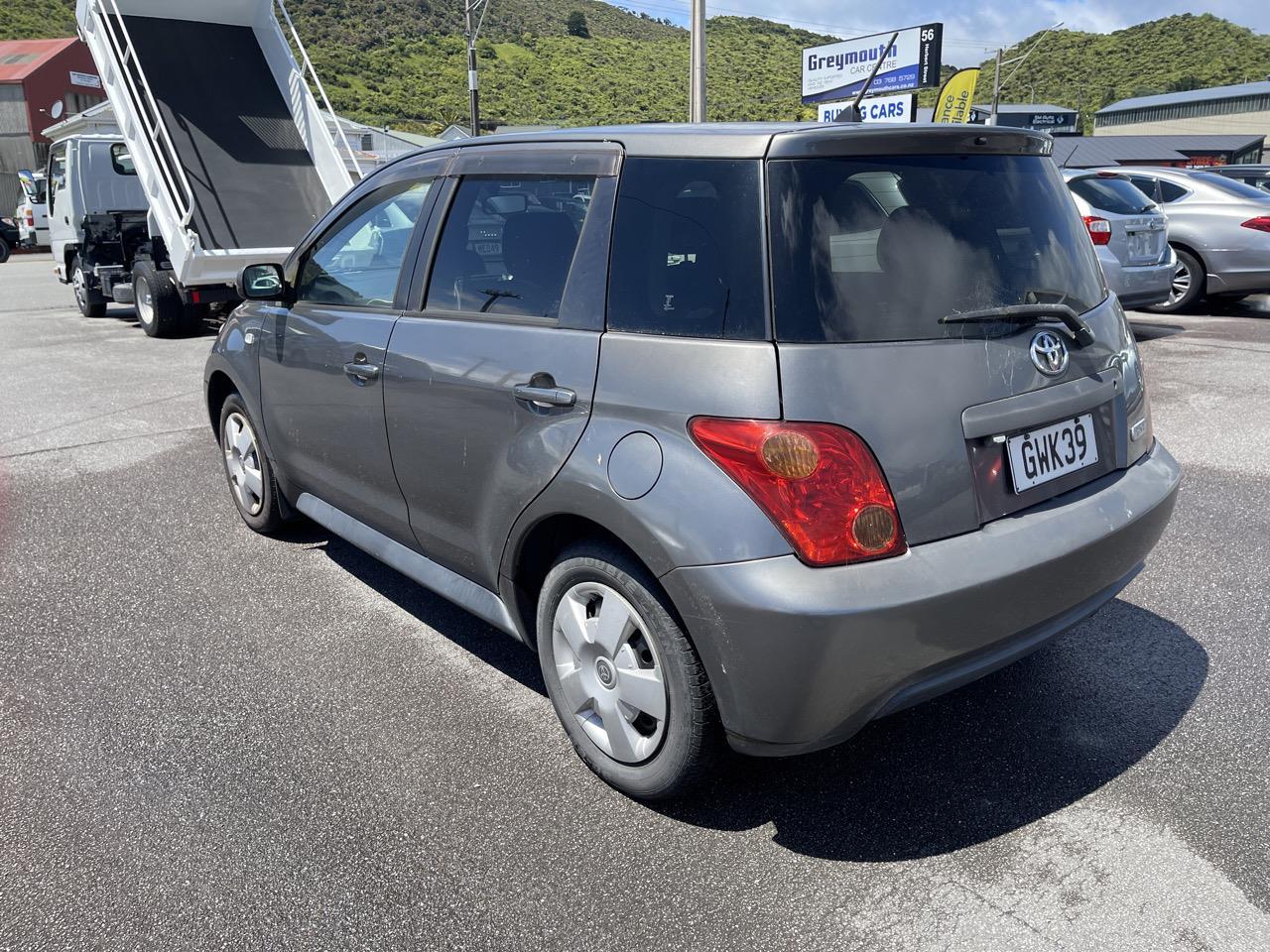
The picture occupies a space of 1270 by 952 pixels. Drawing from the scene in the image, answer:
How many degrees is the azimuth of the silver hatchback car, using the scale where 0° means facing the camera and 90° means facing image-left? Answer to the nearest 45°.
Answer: approximately 135°

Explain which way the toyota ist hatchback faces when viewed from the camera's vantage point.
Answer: facing away from the viewer and to the left of the viewer

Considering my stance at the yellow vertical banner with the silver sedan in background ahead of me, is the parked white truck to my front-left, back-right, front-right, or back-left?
front-right

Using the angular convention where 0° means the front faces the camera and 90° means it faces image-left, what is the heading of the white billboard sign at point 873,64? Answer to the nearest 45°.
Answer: approximately 45°

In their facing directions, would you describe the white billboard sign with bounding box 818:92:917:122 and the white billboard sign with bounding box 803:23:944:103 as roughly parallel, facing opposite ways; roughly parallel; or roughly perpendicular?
roughly parallel

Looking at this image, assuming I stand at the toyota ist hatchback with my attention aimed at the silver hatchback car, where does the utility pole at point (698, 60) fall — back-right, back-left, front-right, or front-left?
front-left

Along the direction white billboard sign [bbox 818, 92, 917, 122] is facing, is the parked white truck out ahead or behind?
ahead

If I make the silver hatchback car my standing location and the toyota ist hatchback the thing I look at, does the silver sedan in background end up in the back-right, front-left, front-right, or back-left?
back-left

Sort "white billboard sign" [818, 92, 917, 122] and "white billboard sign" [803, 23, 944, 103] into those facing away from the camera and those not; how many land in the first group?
0

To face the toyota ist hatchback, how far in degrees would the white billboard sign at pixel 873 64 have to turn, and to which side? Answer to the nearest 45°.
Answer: approximately 45° to its left

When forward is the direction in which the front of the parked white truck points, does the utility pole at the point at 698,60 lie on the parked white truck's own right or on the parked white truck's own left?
on the parked white truck's own right

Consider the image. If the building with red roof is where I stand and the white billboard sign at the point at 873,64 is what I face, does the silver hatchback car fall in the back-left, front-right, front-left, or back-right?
front-right

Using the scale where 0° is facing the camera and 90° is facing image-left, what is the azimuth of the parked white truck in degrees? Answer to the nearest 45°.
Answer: approximately 135°

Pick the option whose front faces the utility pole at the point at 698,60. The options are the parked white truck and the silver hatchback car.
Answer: the silver hatchback car

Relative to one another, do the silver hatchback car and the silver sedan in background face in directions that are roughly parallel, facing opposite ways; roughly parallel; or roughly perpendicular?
roughly parallel

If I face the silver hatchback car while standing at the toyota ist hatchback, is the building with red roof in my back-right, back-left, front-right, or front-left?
front-left
